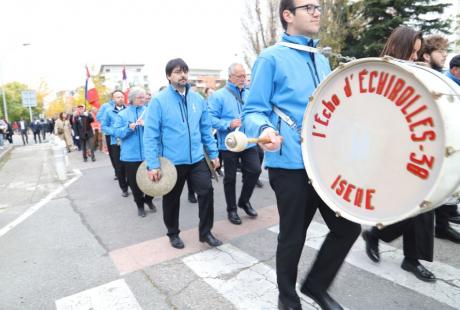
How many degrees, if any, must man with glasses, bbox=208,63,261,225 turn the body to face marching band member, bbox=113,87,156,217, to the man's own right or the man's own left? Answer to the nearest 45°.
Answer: approximately 180°

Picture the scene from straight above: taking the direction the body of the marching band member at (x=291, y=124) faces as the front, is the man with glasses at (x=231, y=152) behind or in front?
behind

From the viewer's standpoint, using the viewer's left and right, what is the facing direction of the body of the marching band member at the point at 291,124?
facing the viewer and to the right of the viewer

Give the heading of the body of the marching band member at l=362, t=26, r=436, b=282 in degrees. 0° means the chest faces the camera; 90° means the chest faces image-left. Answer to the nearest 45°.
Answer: approximately 270°

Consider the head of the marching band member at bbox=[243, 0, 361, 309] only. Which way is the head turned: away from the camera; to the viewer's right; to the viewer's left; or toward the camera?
to the viewer's right

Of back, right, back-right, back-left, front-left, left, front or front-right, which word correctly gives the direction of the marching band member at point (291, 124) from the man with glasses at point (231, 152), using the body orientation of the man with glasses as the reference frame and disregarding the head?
front-right

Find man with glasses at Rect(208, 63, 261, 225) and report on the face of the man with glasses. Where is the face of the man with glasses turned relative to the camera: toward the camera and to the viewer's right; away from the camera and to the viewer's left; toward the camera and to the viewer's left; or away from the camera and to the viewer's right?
toward the camera and to the viewer's right

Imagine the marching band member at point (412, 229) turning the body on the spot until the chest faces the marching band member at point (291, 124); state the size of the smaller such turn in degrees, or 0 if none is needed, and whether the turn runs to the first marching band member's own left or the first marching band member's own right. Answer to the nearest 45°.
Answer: approximately 135° to the first marching band member's own right
